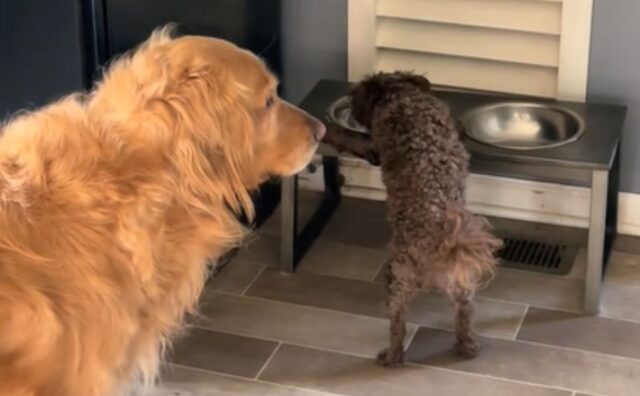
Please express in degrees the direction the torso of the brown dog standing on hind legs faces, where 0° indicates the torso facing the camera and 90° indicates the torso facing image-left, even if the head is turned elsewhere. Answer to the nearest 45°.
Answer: approximately 135°

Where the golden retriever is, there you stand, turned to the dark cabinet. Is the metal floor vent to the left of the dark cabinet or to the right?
right

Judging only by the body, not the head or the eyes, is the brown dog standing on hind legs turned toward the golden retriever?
no

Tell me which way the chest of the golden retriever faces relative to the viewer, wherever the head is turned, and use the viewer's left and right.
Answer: facing to the right of the viewer

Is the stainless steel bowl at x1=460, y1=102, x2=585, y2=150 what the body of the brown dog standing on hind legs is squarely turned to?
no

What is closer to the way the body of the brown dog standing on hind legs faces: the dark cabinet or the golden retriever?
the dark cabinet

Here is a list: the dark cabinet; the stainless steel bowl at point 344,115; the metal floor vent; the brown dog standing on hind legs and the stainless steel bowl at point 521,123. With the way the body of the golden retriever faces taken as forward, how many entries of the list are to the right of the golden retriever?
0

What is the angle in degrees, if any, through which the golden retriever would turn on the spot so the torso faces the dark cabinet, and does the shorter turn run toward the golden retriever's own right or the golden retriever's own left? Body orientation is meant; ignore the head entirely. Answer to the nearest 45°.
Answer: approximately 90° to the golden retriever's own left

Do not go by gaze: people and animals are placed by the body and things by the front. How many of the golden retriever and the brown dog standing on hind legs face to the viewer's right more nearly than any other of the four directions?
1

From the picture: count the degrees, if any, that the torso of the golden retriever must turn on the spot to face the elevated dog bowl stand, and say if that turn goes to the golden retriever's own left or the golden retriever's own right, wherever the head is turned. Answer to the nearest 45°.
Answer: approximately 45° to the golden retriever's own left

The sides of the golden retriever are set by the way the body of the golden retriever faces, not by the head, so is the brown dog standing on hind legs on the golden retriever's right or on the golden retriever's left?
on the golden retriever's left

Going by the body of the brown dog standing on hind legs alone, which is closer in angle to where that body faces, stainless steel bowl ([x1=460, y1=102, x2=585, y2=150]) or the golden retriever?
the stainless steel bowl

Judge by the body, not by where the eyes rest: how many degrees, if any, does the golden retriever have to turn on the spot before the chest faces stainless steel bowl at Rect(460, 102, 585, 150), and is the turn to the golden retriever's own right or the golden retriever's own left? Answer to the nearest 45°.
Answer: approximately 45° to the golden retriever's own left

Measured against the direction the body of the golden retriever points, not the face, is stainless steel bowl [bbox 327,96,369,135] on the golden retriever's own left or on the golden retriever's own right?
on the golden retriever's own left
